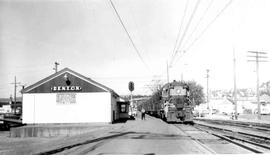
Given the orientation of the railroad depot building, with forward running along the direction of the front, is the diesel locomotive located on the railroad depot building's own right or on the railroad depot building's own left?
on the railroad depot building's own left

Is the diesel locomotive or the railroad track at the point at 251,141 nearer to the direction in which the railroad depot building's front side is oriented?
the railroad track

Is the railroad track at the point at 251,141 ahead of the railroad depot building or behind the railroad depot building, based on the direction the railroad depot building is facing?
ahead

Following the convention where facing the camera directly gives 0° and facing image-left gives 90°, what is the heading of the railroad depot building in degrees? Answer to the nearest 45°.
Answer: approximately 0°
